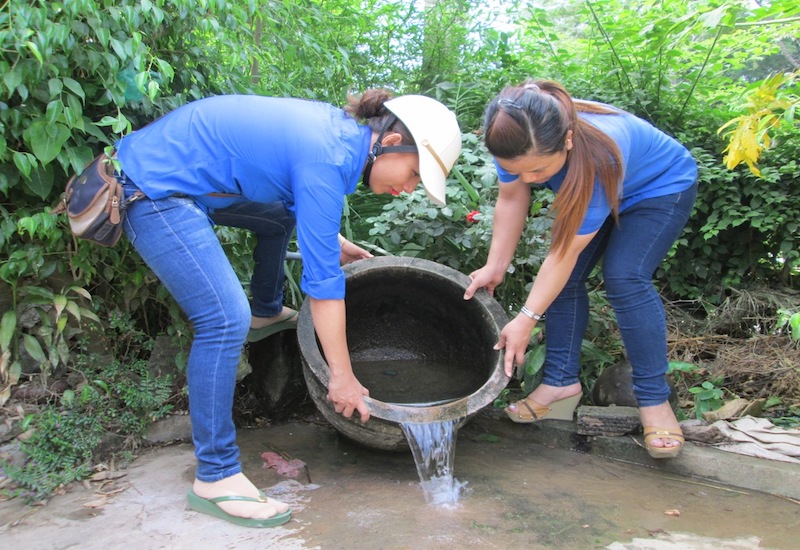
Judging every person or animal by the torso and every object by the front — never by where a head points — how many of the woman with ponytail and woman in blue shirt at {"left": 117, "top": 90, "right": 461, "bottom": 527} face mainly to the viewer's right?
1

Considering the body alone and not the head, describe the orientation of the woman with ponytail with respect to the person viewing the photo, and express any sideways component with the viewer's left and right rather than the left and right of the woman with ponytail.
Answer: facing the viewer and to the left of the viewer

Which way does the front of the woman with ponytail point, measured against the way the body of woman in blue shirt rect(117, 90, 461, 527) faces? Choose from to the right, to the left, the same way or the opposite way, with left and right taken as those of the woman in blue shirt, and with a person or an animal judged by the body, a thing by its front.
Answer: the opposite way

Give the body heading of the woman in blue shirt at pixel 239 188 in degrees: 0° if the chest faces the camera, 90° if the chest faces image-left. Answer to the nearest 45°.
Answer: approximately 270°

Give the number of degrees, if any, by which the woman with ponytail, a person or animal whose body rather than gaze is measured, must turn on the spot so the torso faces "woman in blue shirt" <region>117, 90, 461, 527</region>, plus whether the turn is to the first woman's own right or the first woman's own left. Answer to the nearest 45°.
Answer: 0° — they already face them

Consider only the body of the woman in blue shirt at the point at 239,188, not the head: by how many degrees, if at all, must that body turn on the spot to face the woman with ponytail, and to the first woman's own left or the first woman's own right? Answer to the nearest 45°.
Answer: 0° — they already face them

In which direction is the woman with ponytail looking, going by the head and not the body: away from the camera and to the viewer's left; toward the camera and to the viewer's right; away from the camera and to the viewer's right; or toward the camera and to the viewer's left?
toward the camera and to the viewer's left

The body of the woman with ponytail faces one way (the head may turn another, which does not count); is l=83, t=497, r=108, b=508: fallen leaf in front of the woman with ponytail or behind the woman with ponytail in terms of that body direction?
in front

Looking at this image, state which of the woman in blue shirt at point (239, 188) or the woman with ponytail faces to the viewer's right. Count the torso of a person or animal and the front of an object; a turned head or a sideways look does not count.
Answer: the woman in blue shirt

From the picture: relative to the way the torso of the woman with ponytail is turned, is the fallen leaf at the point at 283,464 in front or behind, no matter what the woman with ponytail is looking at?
in front
